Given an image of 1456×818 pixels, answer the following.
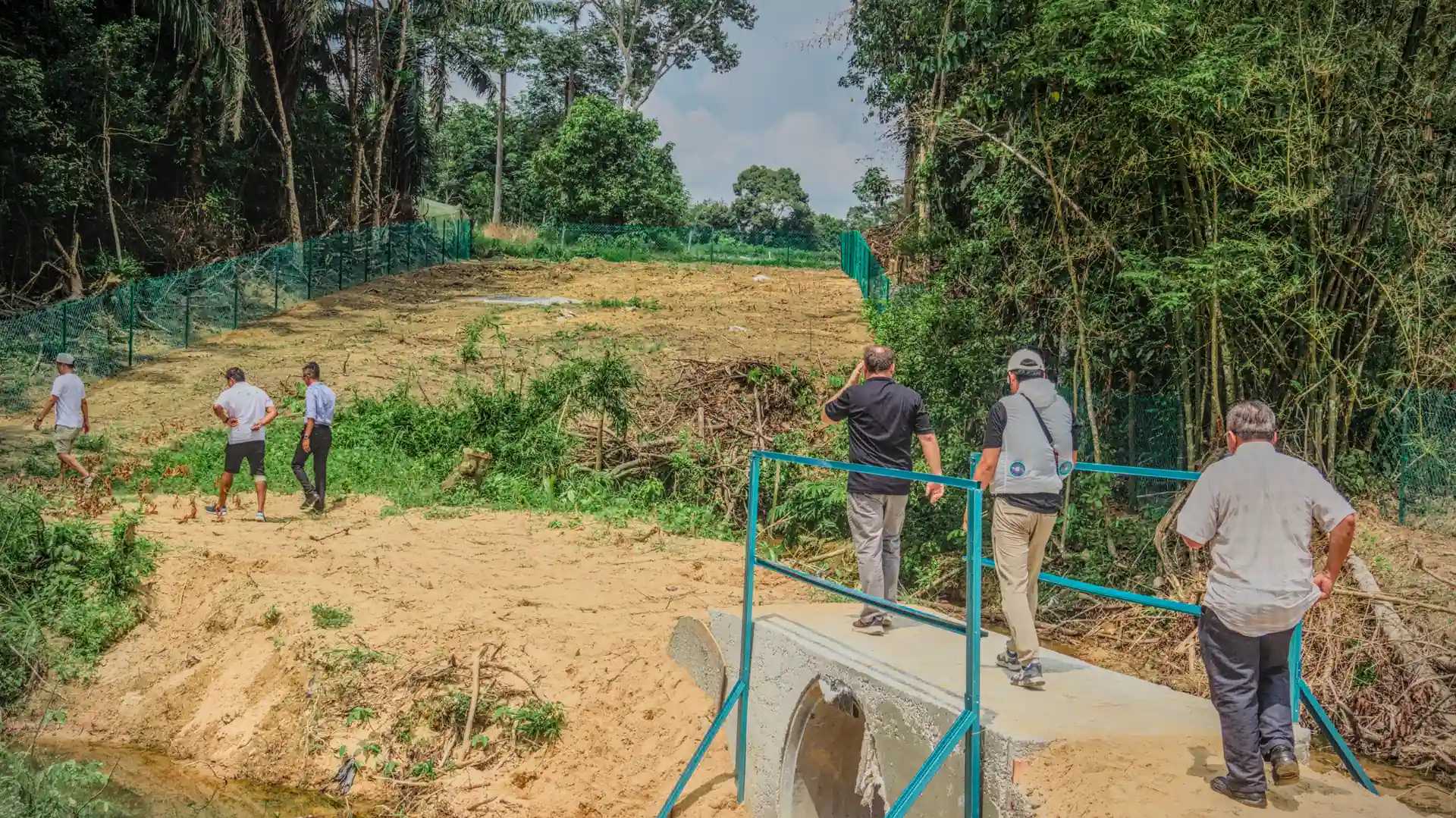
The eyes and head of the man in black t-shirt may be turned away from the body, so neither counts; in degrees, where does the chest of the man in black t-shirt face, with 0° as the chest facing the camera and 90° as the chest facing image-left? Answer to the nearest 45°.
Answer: approximately 180°

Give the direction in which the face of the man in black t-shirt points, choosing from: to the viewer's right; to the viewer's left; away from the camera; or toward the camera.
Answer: away from the camera

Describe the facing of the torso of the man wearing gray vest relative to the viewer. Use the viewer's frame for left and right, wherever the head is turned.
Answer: facing away from the viewer and to the left of the viewer

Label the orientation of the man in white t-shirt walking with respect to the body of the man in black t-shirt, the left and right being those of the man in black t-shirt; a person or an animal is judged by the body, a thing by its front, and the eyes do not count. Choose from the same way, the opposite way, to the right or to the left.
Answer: to the left

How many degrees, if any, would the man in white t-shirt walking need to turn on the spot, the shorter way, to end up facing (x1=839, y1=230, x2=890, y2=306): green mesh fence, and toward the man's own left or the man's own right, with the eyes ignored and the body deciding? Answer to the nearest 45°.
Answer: approximately 90° to the man's own right

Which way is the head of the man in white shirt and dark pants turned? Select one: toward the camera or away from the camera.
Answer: away from the camera

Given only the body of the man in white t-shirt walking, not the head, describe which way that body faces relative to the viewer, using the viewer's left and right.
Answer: facing away from the viewer and to the left of the viewer

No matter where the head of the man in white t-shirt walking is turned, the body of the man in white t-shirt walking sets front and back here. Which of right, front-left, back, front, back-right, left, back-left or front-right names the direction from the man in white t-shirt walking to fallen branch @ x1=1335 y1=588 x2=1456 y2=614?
back

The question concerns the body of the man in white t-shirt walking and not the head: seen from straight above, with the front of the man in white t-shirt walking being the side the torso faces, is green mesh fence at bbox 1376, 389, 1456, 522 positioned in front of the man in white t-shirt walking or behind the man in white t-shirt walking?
behind

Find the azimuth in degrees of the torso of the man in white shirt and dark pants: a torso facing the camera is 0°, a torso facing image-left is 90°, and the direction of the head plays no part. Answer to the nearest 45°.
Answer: approximately 180°
